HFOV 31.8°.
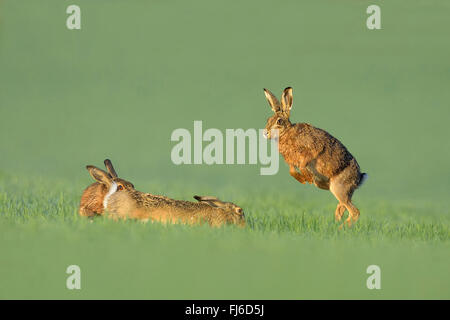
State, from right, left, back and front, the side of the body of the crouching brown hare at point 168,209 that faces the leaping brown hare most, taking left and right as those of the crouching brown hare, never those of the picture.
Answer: front

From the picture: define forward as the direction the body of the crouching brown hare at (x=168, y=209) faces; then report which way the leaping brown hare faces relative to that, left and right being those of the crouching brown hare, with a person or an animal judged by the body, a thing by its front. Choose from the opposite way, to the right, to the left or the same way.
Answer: the opposite way

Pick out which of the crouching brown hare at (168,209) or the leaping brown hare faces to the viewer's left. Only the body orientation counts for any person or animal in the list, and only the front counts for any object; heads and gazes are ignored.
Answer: the leaping brown hare

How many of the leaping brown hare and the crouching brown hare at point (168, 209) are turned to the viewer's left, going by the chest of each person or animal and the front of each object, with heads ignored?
1

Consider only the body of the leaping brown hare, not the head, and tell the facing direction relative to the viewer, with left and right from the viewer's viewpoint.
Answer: facing to the left of the viewer

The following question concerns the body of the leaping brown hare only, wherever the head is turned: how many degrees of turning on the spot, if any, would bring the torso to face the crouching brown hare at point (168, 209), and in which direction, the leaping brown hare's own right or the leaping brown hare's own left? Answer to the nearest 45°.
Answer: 0° — it already faces it

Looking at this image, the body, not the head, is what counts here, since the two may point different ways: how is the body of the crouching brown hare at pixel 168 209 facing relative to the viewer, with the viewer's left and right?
facing to the right of the viewer
